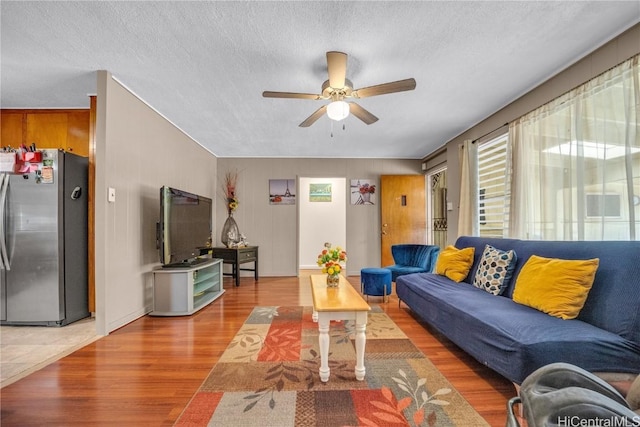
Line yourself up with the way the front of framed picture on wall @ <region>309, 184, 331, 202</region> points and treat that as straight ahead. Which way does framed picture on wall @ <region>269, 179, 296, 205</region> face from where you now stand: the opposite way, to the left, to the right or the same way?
the same way

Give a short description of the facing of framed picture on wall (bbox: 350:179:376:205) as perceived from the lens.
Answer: facing the viewer

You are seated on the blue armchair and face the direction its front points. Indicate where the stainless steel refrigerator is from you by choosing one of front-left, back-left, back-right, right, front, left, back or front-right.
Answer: front

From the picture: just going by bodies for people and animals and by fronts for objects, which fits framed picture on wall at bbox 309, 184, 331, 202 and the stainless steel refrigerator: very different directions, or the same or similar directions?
same or similar directions

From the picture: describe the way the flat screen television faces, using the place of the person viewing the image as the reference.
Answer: facing the viewer and to the right of the viewer

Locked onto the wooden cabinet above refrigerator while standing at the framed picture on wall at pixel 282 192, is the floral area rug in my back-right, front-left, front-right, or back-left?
front-left

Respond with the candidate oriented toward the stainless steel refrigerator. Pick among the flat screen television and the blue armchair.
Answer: the blue armchair

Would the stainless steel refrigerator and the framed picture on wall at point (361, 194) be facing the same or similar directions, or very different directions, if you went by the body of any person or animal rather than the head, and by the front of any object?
same or similar directions

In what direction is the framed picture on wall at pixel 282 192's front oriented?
toward the camera

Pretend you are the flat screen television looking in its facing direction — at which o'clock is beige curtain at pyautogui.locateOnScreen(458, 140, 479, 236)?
The beige curtain is roughly at 11 o'clock from the flat screen television.

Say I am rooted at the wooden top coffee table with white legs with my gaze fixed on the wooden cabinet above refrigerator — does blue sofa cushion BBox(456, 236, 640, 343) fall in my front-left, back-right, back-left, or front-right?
back-right

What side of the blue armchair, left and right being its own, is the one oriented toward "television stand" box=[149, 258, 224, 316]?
front

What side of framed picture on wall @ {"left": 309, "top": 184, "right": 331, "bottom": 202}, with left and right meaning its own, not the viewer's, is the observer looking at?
front

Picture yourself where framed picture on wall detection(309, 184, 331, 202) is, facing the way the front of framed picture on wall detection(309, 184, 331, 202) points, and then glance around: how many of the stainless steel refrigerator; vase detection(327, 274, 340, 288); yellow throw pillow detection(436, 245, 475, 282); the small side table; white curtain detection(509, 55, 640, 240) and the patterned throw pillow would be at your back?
0

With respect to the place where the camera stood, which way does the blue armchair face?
facing the viewer and to the left of the viewer

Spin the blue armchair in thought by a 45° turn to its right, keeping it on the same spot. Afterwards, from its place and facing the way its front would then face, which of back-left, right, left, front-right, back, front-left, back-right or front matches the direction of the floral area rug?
left
